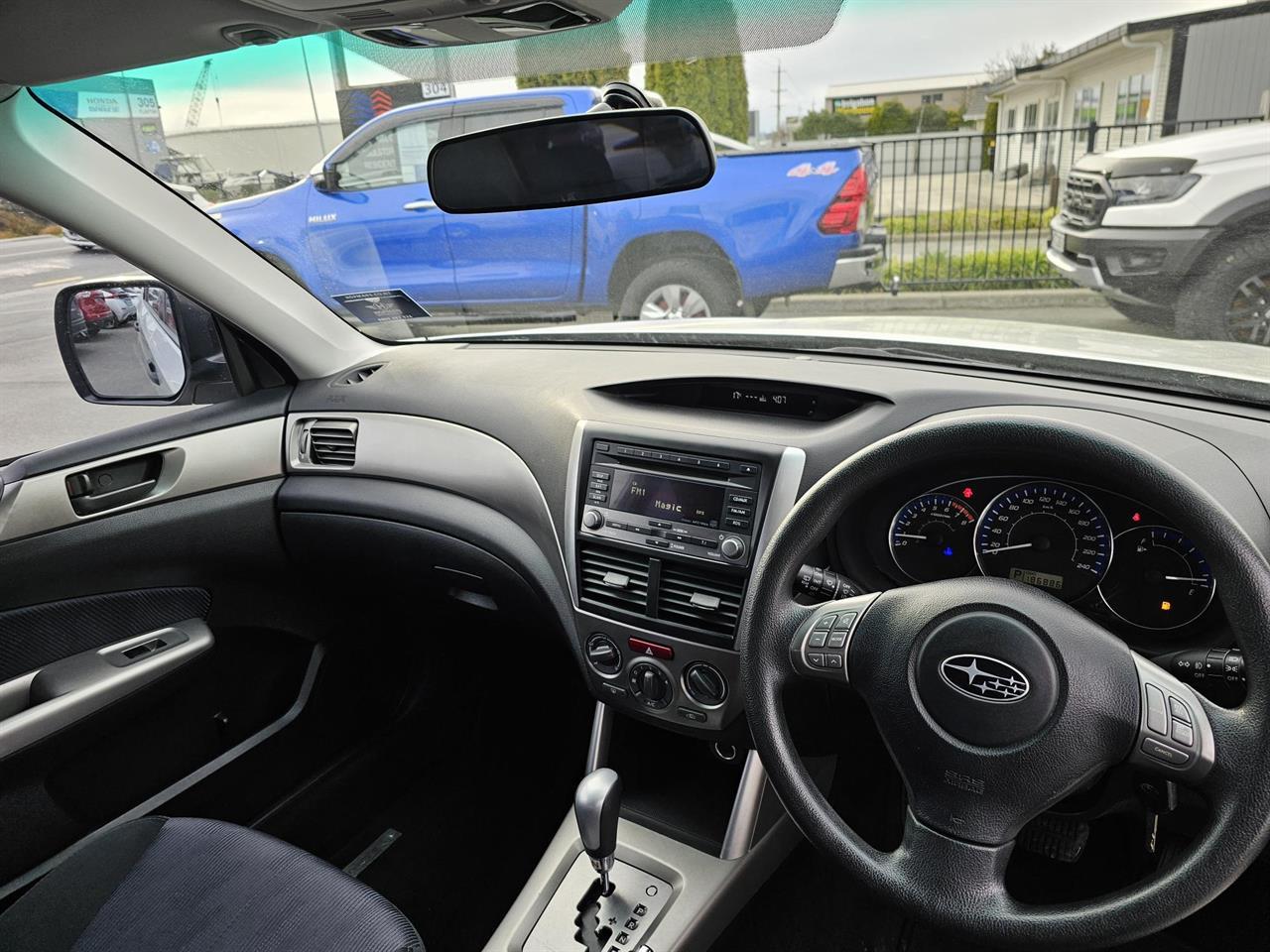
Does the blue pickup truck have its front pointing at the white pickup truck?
no

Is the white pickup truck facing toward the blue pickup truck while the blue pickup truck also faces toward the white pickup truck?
no

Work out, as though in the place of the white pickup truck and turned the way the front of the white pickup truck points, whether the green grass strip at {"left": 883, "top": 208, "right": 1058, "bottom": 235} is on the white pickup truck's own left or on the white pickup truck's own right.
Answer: on the white pickup truck's own right

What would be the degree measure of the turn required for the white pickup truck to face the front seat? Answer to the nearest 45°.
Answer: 0° — it already faces it

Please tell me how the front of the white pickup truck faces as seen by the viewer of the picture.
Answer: facing the viewer and to the left of the viewer

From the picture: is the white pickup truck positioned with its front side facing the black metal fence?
no

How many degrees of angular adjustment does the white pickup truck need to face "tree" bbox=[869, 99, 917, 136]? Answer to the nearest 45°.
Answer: approximately 90° to its right

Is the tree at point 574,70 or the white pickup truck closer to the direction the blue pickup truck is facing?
the tree

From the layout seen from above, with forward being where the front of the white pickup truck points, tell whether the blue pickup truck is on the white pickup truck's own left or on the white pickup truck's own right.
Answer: on the white pickup truck's own right

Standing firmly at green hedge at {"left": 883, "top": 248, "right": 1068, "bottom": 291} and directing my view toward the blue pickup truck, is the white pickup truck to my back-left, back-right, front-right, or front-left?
front-left

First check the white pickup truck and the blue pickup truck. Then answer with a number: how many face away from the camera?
0

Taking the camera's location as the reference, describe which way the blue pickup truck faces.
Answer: facing to the left of the viewer

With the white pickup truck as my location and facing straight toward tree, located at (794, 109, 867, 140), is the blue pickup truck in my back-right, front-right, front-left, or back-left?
front-left
